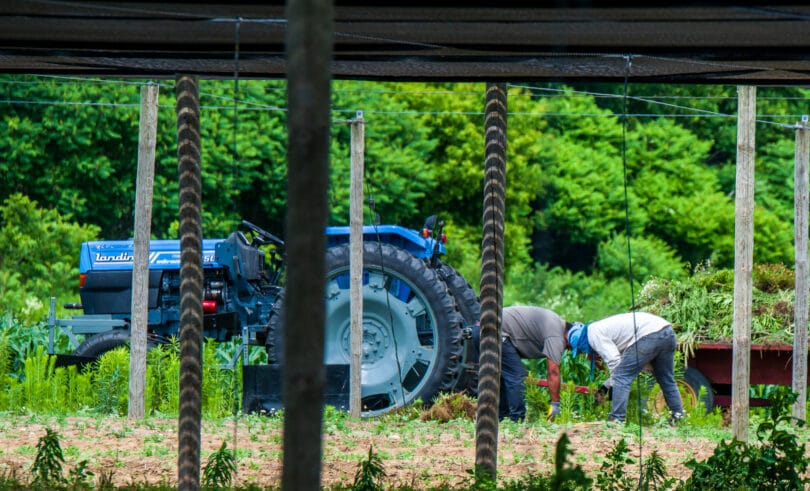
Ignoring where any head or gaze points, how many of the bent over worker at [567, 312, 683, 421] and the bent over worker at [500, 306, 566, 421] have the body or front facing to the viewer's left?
1

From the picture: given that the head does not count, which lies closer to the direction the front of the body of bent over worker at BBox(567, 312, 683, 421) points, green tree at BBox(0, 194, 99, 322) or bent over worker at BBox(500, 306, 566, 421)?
the bent over worker

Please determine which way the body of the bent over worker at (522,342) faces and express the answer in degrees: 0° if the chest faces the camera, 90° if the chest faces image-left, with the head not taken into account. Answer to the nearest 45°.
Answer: approximately 270°

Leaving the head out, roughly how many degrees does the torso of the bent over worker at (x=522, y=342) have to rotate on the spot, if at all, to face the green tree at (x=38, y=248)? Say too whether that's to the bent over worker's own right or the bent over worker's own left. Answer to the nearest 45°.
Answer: approximately 135° to the bent over worker's own left

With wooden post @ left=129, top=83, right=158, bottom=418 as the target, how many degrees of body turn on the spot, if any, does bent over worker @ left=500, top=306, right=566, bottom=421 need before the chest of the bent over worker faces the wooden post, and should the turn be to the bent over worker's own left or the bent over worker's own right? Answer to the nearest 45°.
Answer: approximately 180°

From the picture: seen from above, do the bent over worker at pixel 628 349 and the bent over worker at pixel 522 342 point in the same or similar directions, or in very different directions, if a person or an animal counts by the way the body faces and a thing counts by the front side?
very different directions

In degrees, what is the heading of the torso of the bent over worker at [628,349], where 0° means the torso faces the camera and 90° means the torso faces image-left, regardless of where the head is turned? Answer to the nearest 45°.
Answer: approximately 90°

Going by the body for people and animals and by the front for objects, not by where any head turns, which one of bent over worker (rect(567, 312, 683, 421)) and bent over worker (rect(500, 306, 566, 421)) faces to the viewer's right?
bent over worker (rect(500, 306, 566, 421))

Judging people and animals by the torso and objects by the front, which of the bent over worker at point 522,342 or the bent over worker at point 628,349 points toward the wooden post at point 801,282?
the bent over worker at point 522,342

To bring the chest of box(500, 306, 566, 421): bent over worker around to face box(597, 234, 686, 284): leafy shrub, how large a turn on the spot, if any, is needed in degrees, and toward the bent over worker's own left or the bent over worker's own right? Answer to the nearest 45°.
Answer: approximately 90° to the bent over worker's own left

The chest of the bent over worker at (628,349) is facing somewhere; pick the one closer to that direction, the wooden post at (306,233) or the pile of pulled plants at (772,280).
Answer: the wooden post

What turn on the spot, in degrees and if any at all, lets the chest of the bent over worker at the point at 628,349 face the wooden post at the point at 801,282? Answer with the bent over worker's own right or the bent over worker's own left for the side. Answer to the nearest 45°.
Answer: approximately 135° to the bent over worker's own right
